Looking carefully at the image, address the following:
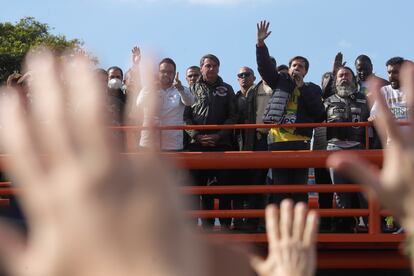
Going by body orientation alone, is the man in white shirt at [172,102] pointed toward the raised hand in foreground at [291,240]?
yes

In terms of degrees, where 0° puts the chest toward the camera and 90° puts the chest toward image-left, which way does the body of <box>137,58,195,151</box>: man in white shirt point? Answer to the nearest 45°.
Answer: approximately 0°

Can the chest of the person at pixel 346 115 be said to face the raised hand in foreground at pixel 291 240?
yes

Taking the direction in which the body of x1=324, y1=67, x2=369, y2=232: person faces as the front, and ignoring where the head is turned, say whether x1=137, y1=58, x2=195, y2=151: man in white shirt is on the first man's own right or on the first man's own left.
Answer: on the first man's own right

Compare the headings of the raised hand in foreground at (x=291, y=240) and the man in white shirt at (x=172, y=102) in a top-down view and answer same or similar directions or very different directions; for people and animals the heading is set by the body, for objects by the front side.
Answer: very different directions

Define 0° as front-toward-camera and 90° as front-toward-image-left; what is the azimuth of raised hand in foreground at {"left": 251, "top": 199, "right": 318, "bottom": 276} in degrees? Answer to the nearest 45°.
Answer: approximately 180°

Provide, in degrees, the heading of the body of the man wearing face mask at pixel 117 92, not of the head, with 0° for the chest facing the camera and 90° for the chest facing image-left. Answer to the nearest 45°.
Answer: approximately 0°

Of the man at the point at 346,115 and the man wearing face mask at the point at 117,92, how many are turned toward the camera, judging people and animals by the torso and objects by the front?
2

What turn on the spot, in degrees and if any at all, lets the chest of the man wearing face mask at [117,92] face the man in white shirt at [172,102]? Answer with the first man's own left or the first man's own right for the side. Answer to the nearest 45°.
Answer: approximately 45° to the first man's own left
